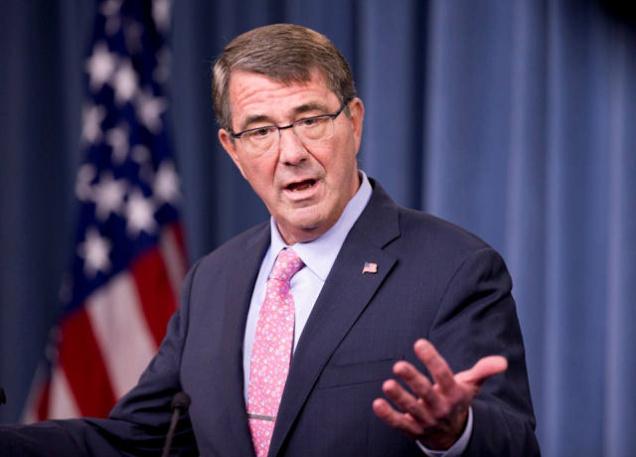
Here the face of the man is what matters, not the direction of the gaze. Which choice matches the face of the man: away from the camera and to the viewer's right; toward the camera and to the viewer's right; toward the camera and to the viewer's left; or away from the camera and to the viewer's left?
toward the camera and to the viewer's left

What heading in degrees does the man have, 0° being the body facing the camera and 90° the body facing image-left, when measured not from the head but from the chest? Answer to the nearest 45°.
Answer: approximately 45°

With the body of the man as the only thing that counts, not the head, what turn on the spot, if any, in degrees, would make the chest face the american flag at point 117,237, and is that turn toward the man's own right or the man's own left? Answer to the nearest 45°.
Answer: approximately 135° to the man's own right
